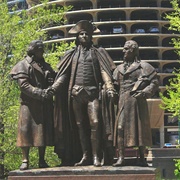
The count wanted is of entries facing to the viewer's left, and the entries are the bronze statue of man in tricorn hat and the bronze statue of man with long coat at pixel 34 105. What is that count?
0

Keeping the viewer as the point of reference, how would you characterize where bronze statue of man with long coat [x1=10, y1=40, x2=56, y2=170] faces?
facing the viewer and to the right of the viewer

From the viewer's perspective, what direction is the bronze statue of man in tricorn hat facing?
toward the camera

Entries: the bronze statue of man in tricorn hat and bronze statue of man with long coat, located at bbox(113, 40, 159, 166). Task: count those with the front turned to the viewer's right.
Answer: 0

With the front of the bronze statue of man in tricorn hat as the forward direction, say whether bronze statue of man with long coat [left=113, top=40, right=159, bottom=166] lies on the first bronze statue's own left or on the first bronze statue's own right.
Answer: on the first bronze statue's own left

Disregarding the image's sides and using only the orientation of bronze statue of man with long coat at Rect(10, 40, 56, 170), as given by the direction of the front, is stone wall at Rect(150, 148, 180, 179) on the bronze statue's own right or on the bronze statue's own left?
on the bronze statue's own left

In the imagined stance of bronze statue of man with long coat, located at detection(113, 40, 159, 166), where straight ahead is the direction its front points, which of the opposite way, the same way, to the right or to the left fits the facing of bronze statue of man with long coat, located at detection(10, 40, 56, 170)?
to the left

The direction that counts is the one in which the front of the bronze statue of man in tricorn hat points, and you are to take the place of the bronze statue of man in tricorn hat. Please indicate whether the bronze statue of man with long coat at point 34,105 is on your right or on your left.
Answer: on your right

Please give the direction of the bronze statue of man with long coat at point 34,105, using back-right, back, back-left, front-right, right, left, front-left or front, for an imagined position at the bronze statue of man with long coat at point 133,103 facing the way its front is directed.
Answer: front-right

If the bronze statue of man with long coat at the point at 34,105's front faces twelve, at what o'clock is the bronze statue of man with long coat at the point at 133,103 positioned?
the bronze statue of man with long coat at the point at 133,103 is roughly at 11 o'clock from the bronze statue of man with long coat at the point at 34,105.
